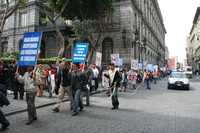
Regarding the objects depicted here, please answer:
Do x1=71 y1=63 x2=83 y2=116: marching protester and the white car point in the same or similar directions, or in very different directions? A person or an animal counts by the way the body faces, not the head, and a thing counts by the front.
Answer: same or similar directions

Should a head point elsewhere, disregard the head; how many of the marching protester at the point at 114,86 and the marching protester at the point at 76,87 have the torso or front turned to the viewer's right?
0

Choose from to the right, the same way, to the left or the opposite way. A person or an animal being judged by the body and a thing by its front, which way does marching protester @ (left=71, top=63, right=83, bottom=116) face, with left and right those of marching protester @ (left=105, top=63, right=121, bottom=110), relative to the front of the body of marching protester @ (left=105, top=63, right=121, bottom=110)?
the same way

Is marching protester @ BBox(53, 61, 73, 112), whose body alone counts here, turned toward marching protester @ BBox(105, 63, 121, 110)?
no

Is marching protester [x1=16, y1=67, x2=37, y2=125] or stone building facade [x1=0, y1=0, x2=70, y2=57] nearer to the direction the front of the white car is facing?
the marching protester

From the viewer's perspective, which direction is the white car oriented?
toward the camera

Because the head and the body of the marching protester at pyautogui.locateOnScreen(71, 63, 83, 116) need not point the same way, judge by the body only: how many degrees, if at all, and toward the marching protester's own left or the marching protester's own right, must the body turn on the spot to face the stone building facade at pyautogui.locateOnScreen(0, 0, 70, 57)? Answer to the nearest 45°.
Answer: approximately 135° to the marching protester's own right

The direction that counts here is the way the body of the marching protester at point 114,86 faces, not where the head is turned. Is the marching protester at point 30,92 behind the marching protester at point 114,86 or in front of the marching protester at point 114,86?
in front

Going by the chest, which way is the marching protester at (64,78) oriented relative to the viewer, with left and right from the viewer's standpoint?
facing the viewer and to the left of the viewer

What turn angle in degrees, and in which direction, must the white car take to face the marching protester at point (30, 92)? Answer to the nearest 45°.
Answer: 0° — it already faces them

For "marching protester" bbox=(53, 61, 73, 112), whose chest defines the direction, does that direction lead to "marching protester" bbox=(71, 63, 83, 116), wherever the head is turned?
no

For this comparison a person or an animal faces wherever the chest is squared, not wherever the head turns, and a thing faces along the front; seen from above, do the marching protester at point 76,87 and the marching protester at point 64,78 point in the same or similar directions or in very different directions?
same or similar directions

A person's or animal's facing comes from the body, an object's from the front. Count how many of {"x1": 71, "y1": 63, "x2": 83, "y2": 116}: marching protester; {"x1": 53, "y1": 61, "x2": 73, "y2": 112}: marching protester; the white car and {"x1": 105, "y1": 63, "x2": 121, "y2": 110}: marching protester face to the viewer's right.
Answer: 0

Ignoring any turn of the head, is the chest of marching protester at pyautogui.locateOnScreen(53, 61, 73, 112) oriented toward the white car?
no
